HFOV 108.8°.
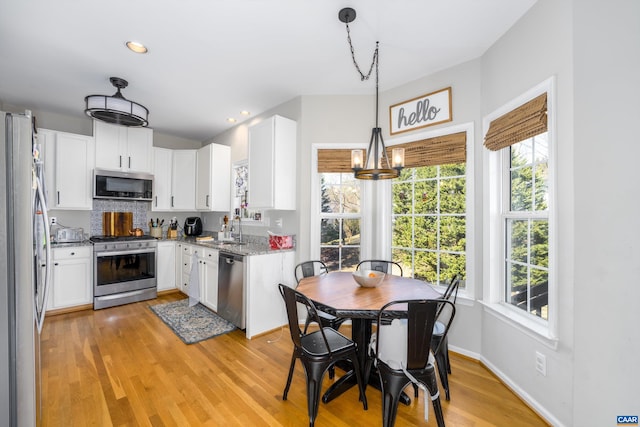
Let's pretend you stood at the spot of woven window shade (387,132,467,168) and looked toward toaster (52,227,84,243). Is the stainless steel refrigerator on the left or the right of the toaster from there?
left

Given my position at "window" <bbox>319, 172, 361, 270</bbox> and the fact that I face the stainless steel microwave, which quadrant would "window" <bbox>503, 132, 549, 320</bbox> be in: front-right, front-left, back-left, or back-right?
back-left

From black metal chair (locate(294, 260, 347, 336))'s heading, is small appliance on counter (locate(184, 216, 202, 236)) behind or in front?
behind

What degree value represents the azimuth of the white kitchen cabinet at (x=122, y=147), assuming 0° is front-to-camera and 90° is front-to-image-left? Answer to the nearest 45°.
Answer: approximately 0°

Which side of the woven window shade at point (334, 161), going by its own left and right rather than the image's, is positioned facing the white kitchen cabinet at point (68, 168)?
right

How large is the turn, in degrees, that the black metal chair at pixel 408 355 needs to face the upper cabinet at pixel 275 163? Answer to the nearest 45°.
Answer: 0° — it already faces it

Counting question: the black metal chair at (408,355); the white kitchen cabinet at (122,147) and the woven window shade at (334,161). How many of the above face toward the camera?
2

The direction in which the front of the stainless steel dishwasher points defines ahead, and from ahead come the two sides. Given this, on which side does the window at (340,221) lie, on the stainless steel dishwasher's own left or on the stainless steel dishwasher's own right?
on the stainless steel dishwasher's own left

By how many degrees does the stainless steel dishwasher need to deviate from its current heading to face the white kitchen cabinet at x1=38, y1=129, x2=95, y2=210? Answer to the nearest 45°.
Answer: approximately 90° to its right

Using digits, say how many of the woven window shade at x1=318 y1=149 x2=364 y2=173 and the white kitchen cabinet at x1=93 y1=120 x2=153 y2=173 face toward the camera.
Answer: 2
